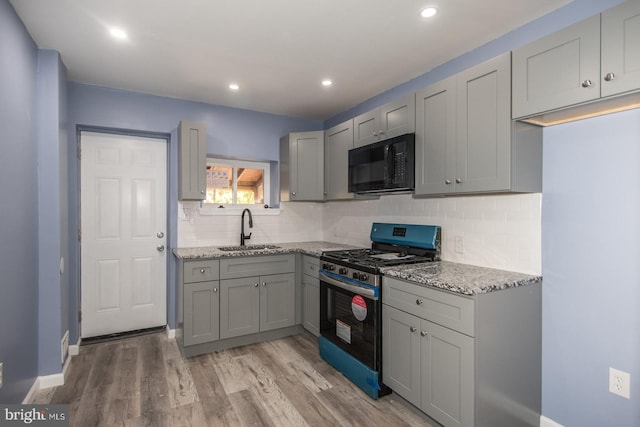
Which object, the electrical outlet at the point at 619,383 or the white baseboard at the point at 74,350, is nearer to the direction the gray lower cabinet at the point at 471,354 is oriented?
the white baseboard

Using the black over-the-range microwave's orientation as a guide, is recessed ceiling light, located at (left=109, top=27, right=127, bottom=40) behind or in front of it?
in front

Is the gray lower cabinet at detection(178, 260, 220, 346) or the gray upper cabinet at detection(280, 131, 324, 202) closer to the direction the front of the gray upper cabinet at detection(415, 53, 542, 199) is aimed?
the gray lower cabinet

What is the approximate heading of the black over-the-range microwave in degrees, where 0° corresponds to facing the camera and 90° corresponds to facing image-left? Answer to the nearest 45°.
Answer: approximately 45°

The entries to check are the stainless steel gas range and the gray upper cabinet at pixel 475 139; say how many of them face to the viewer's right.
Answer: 0

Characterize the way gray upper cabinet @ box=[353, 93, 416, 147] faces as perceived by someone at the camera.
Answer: facing the viewer and to the left of the viewer

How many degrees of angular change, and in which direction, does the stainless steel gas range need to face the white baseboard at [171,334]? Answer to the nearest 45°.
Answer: approximately 45° to its right
